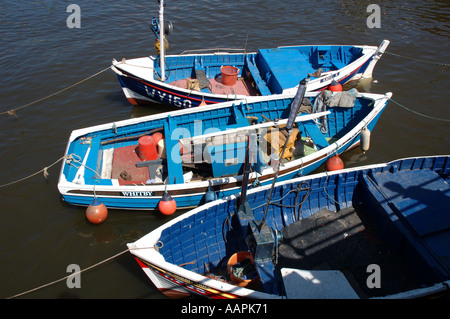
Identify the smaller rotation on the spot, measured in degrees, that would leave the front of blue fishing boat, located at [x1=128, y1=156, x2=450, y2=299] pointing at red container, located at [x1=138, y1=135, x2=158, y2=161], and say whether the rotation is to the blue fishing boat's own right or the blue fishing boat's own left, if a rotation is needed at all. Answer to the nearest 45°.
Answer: approximately 45° to the blue fishing boat's own right

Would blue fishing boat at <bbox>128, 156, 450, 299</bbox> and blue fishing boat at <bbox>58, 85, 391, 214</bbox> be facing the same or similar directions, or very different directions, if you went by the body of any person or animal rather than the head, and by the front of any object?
very different directions

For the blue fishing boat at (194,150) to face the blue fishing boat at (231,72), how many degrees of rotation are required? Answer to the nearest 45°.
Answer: approximately 90° to its left

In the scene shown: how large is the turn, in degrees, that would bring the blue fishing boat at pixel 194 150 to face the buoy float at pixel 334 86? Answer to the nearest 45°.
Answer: approximately 45° to its left

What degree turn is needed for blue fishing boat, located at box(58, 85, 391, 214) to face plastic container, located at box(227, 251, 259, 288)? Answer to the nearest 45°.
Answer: approximately 90° to its right

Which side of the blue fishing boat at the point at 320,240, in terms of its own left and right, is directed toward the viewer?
left

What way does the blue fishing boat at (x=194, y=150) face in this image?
to the viewer's right
